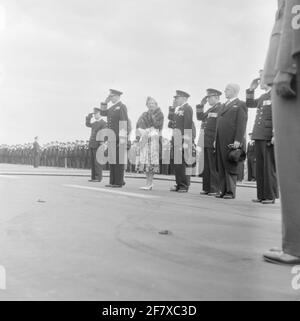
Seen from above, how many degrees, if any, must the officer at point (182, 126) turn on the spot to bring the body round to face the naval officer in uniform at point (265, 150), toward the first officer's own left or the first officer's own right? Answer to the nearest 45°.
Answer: approximately 90° to the first officer's own left

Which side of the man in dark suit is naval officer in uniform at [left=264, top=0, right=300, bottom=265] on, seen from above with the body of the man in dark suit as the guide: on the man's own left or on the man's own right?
on the man's own left

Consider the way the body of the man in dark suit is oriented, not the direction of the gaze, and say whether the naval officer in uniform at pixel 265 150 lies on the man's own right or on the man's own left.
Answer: on the man's own left

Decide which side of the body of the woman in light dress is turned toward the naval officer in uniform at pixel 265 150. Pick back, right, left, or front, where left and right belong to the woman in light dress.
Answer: left

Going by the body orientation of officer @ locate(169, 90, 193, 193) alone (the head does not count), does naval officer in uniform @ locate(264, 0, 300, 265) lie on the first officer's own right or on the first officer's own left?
on the first officer's own left

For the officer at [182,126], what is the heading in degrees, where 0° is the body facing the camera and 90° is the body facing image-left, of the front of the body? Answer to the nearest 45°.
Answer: approximately 45°

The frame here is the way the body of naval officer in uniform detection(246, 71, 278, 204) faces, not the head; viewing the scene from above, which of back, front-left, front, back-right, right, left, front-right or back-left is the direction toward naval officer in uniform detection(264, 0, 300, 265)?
front-left

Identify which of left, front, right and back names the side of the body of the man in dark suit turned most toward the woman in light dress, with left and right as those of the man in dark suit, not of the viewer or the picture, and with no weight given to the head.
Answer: right

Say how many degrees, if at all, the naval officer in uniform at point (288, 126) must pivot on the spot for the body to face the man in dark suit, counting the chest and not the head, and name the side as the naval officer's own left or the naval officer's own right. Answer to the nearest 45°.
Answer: approximately 90° to the naval officer's own right

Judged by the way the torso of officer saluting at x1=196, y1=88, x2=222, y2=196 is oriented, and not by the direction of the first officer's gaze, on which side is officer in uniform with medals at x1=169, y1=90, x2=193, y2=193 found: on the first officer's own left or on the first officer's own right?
on the first officer's own right

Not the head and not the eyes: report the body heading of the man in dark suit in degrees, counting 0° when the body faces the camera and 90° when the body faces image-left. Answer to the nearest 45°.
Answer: approximately 45°

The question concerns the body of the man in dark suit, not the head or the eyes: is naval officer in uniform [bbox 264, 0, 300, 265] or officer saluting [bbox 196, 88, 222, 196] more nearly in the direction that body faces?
the naval officer in uniform

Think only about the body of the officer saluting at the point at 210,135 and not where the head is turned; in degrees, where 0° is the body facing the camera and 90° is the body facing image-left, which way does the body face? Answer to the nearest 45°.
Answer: approximately 45°

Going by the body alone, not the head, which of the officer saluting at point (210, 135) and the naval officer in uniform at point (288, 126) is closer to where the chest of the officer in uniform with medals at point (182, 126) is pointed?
the naval officer in uniform
